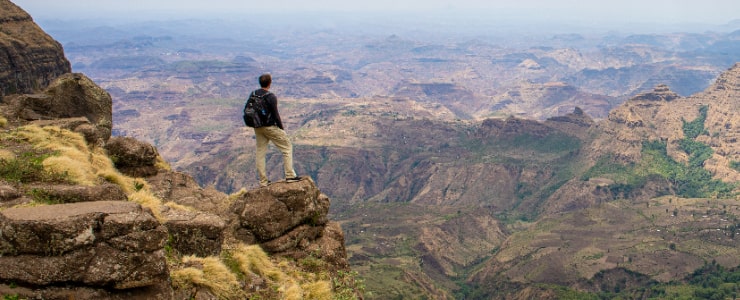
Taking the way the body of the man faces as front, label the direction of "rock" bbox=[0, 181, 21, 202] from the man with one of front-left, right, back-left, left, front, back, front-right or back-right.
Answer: back

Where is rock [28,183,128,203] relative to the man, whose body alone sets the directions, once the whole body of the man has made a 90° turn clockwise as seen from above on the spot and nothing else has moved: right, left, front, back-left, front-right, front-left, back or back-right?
right

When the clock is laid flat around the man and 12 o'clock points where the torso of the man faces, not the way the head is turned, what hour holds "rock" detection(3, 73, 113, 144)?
The rock is roughly at 9 o'clock from the man.

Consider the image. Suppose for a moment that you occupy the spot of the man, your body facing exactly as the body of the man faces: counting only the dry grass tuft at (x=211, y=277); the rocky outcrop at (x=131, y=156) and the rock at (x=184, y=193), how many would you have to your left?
2

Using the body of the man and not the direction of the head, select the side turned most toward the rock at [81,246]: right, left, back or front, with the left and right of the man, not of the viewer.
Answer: back

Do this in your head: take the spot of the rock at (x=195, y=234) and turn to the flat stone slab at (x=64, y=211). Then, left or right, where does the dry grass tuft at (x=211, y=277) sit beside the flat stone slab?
left

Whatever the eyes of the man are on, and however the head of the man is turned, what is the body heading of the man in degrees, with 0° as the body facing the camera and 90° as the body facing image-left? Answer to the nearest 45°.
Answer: approximately 225°

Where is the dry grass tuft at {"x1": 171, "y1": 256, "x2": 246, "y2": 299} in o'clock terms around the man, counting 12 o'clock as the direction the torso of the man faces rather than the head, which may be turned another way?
The dry grass tuft is roughly at 5 o'clock from the man.

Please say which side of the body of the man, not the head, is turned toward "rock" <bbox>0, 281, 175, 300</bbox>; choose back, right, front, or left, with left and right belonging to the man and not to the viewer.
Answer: back

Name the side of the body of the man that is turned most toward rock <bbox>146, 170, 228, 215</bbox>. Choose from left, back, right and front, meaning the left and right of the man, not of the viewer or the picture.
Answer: left

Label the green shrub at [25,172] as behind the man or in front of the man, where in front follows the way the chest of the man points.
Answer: behind
